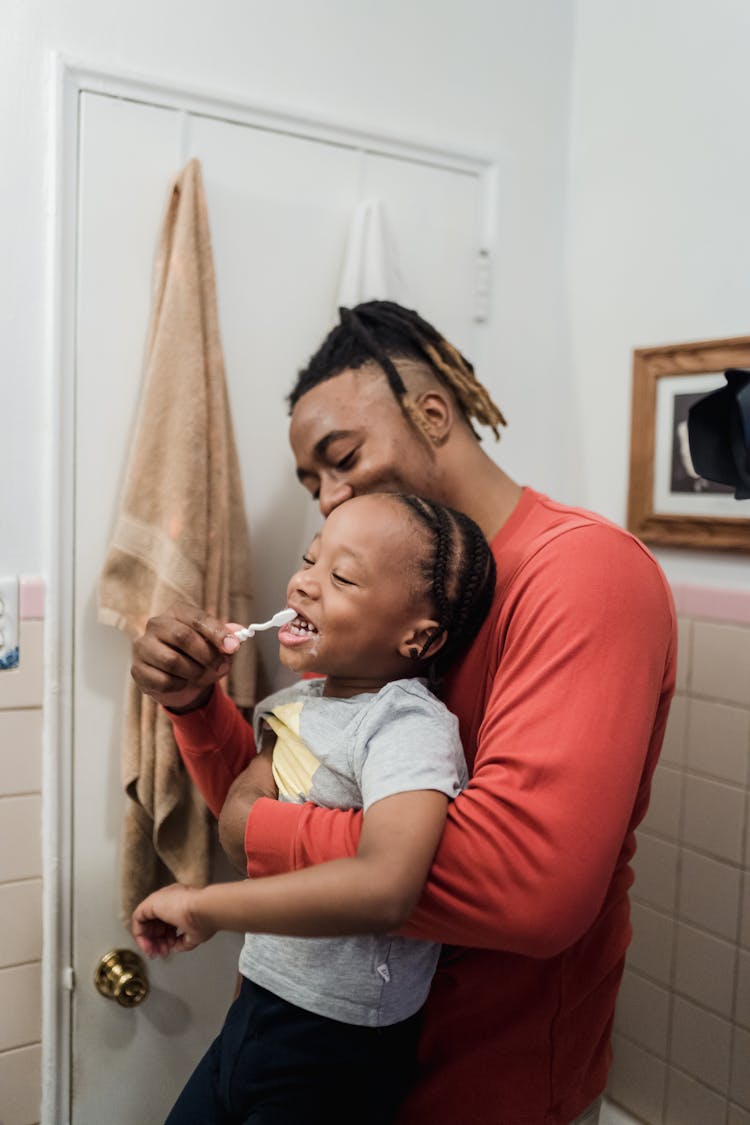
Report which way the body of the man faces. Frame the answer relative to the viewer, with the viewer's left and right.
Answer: facing to the left of the viewer

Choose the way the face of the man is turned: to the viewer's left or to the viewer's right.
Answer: to the viewer's left

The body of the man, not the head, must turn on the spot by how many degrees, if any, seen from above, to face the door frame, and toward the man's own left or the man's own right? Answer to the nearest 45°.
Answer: approximately 45° to the man's own right

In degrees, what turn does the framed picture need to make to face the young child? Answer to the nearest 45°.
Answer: approximately 45° to its left

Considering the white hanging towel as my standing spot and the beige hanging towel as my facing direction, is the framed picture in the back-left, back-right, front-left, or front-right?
back-left

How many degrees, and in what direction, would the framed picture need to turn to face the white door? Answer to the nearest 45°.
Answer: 0° — it already faces it

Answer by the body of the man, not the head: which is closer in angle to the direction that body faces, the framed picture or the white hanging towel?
the white hanging towel

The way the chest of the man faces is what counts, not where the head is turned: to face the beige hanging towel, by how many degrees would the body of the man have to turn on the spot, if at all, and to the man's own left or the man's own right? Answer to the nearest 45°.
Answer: approximately 45° to the man's own right

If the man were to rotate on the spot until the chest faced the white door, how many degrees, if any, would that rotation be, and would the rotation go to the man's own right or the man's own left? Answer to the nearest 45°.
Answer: approximately 45° to the man's own right
